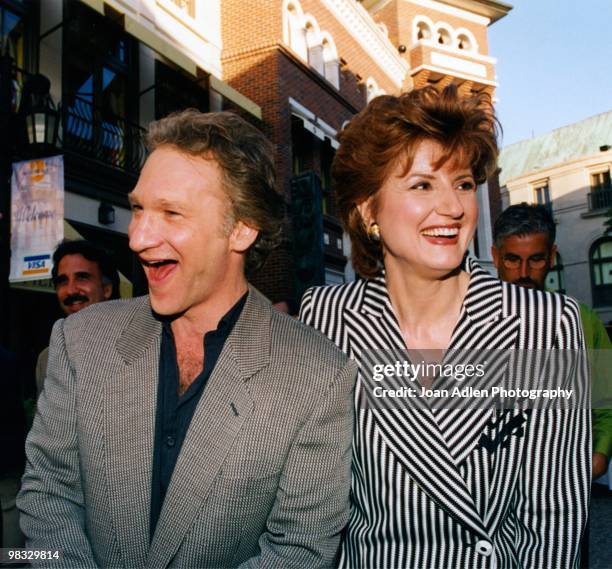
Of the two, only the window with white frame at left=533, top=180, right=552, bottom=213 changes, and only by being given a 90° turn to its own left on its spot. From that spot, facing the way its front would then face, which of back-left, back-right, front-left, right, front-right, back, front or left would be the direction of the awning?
front-right

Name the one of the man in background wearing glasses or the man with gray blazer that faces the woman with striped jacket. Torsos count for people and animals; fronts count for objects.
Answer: the man in background wearing glasses

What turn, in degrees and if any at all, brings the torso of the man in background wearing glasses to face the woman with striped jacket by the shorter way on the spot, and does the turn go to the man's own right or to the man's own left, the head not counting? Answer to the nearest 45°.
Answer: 0° — they already face them

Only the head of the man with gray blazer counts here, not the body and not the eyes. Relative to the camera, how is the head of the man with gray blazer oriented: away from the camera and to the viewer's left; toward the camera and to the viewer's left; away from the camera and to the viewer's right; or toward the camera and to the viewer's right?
toward the camera and to the viewer's left

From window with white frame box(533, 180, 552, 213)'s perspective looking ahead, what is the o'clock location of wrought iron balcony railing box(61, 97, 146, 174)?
The wrought iron balcony railing is roughly at 11 o'clock from the window with white frame.

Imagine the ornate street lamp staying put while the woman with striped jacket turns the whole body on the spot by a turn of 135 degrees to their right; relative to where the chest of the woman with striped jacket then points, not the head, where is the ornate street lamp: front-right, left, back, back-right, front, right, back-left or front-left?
front-right

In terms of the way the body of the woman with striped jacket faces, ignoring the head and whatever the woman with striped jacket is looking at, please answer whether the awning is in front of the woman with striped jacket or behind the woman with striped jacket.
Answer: behind

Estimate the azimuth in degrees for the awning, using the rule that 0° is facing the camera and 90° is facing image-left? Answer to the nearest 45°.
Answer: approximately 315°

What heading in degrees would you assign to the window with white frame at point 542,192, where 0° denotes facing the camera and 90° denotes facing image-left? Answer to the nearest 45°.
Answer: approximately 45°

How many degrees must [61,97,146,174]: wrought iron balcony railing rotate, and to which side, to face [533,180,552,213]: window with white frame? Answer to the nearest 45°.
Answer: approximately 90° to its left

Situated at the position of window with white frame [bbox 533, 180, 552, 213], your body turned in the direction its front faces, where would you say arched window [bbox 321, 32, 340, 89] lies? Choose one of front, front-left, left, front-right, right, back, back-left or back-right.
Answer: front-left
